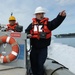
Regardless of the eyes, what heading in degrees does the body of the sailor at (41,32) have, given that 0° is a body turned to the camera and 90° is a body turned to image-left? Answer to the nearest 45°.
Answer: approximately 0°
